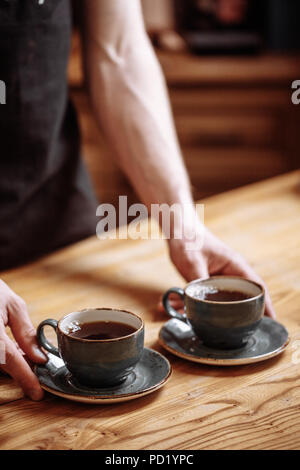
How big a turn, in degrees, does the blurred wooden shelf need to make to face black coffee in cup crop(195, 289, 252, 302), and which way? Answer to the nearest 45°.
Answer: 0° — it already faces it

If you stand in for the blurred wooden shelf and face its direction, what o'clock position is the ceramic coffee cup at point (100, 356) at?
The ceramic coffee cup is roughly at 12 o'clock from the blurred wooden shelf.

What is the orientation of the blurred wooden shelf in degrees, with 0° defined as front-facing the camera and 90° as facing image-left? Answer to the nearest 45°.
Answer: approximately 0°

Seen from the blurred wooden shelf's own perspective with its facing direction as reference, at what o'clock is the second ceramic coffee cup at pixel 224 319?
The second ceramic coffee cup is roughly at 12 o'clock from the blurred wooden shelf.

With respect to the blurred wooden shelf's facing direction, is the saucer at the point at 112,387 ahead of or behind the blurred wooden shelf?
ahead

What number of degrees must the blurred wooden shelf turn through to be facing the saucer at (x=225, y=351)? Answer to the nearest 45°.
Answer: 0° — it already faces it

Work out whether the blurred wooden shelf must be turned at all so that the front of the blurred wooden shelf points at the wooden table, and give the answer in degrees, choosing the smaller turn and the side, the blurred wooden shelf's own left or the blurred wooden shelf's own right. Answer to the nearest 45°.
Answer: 0° — it already faces it
